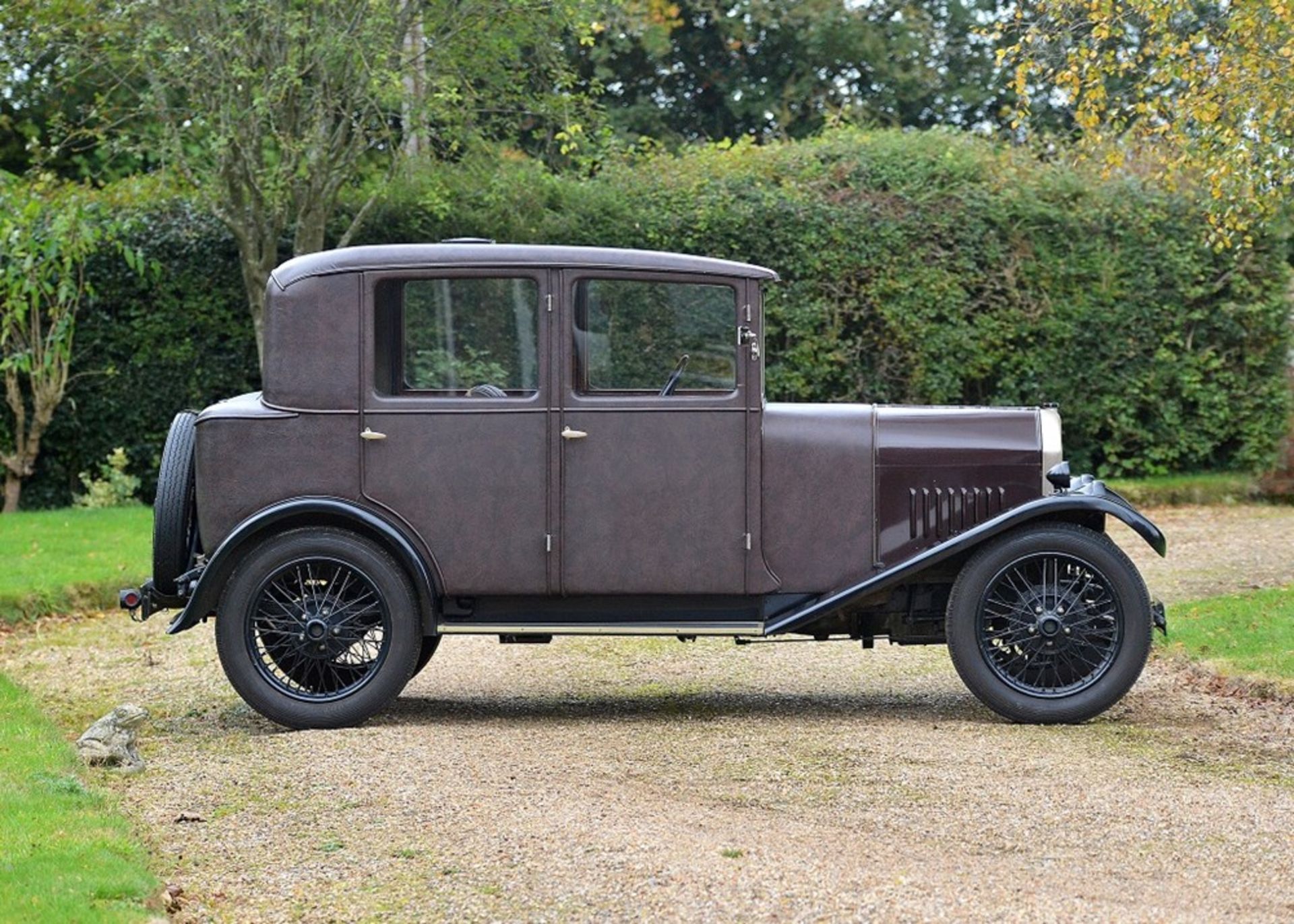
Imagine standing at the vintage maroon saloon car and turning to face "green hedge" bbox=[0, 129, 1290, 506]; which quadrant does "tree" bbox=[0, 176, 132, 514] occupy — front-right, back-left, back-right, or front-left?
front-left

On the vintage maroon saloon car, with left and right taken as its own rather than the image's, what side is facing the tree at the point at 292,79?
left

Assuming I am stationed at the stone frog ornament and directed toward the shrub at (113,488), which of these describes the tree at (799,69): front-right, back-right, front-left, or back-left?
front-right

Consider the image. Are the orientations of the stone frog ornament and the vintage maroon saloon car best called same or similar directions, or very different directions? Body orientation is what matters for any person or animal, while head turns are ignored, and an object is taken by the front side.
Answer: same or similar directions

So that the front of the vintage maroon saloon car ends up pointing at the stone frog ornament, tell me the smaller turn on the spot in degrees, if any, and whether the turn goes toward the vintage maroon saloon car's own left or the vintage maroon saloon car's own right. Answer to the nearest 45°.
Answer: approximately 135° to the vintage maroon saloon car's own right

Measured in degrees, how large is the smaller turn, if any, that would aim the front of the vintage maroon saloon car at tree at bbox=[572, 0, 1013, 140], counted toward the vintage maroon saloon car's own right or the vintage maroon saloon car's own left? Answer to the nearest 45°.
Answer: approximately 90° to the vintage maroon saloon car's own left

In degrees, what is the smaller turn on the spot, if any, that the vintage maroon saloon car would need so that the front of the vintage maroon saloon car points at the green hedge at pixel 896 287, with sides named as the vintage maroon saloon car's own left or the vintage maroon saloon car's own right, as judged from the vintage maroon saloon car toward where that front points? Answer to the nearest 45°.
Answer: approximately 90° to the vintage maroon saloon car's own left

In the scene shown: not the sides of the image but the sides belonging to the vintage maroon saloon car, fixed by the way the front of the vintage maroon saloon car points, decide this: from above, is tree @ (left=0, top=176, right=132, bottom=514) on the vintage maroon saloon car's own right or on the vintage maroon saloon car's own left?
on the vintage maroon saloon car's own left

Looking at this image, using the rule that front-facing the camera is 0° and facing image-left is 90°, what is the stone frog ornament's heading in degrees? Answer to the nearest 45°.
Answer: approximately 270°

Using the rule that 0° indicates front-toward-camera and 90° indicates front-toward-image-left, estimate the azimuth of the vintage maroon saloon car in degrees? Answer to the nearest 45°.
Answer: approximately 270°

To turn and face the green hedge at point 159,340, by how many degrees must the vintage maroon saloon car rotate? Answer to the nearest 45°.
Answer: approximately 135° to its left

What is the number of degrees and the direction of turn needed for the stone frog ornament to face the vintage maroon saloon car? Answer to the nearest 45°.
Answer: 0° — it already faces it
